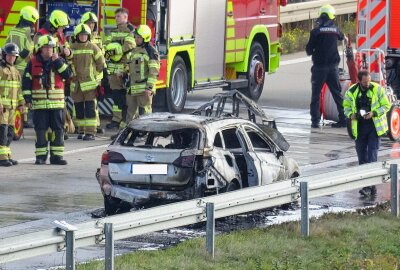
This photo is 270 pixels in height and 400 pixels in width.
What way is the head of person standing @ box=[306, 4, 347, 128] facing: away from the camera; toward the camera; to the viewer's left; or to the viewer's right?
away from the camera

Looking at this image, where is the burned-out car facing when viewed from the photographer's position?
facing away from the viewer and to the right of the viewer

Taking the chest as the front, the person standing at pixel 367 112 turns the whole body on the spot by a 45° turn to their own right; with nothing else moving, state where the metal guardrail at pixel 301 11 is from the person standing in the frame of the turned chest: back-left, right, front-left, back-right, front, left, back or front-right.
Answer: back-right

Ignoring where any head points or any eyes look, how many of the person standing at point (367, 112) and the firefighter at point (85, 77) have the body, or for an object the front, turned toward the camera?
2

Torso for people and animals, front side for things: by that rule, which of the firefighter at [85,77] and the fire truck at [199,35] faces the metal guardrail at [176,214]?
the firefighter

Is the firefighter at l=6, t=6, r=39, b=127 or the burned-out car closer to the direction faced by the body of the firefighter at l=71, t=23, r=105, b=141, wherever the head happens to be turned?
the burned-out car

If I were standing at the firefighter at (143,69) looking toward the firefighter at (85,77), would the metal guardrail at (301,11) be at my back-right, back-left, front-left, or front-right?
back-right

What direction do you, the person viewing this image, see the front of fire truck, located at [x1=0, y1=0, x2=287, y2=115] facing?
facing away from the viewer and to the right of the viewer
